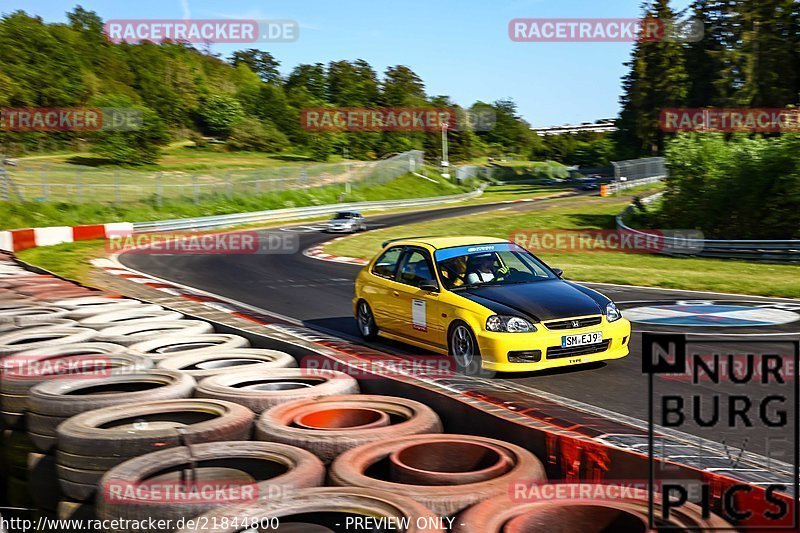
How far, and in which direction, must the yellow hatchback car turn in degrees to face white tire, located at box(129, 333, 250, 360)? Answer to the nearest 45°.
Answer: approximately 90° to its right

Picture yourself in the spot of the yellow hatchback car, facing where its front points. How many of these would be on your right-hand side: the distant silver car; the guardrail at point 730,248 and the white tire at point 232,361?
1

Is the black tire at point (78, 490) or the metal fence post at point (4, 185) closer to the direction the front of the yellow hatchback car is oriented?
the black tire

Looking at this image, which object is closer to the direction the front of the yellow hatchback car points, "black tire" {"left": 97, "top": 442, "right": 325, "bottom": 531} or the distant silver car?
the black tire

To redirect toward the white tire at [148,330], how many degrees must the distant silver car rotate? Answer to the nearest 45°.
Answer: approximately 45° to its left

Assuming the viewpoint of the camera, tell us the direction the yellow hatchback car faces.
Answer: facing the viewer and to the right of the viewer

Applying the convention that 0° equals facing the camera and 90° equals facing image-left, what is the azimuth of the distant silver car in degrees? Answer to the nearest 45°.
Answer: approximately 45°

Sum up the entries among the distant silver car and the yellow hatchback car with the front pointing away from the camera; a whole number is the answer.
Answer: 0

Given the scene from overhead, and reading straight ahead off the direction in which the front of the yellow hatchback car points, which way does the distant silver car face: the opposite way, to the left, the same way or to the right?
to the right

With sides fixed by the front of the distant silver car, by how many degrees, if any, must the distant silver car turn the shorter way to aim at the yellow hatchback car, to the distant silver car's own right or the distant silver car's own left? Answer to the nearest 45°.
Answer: approximately 45° to the distant silver car's own left

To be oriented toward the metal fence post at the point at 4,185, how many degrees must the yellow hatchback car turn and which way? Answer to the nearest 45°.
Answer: approximately 180°

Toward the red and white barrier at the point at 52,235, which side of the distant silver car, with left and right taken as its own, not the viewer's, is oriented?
front

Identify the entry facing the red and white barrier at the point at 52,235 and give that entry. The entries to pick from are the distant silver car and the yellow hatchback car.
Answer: the distant silver car

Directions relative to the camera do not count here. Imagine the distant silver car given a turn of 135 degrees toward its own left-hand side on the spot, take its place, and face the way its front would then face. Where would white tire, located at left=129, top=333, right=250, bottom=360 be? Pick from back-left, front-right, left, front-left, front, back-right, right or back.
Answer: right
